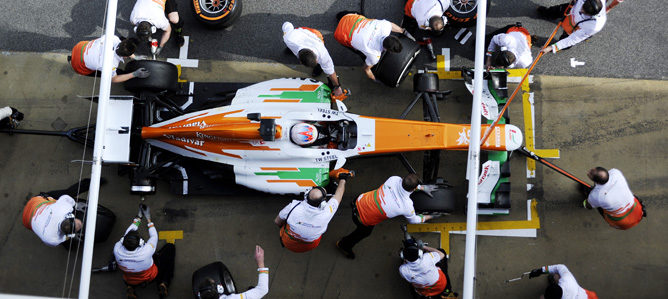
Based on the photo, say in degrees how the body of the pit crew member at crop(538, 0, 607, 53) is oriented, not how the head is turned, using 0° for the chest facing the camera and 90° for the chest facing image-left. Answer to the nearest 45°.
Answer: approximately 45°

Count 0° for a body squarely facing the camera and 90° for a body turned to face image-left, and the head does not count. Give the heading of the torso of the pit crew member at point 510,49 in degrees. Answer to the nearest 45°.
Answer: approximately 45°

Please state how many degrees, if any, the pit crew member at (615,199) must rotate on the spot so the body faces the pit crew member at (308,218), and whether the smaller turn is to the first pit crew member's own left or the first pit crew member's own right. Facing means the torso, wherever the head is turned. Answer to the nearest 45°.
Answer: approximately 90° to the first pit crew member's own left

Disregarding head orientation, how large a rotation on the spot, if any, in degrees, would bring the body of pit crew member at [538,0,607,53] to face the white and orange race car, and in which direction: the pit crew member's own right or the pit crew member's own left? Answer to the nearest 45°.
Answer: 0° — they already face it

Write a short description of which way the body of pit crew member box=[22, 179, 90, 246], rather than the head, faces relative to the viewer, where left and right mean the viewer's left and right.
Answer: facing to the right of the viewer

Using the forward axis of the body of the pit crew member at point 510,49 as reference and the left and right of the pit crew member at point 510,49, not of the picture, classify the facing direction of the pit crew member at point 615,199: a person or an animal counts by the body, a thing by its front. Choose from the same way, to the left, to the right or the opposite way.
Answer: to the right

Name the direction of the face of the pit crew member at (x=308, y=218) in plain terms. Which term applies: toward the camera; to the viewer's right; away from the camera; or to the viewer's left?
away from the camera

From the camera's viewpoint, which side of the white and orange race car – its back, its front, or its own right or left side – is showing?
right

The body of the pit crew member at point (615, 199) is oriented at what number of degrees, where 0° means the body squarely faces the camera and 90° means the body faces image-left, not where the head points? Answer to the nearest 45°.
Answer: approximately 135°
